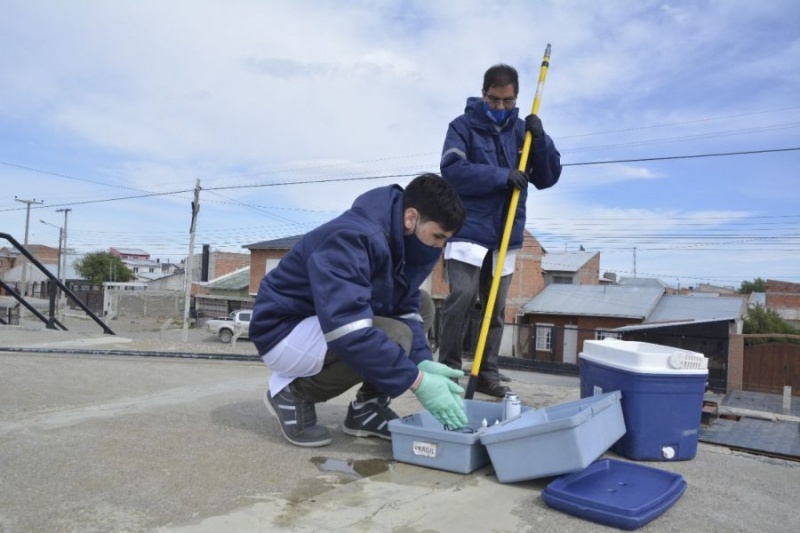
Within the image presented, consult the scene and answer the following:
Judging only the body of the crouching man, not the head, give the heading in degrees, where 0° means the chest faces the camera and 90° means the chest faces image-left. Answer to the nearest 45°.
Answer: approximately 270°

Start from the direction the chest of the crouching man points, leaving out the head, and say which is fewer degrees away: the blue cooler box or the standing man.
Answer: the blue cooler box

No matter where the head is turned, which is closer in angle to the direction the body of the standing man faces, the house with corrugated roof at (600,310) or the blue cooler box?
the blue cooler box

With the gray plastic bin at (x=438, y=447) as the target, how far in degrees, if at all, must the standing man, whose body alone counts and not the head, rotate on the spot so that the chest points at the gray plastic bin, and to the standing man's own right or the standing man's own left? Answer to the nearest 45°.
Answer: approximately 45° to the standing man's own right

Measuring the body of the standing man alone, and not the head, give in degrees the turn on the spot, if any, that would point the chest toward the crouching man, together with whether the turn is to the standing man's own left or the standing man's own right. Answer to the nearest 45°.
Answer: approximately 45° to the standing man's own right

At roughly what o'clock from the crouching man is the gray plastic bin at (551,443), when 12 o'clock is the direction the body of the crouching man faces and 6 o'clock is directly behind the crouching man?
The gray plastic bin is roughly at 1 o'clock from the crouching man.

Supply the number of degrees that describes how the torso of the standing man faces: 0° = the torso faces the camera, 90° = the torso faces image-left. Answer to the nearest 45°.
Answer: approximately 315°

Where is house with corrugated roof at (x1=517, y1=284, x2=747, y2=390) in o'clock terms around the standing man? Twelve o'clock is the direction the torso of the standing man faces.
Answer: The house with corrugated roof is roughly at 8 o'clock from the standing man.

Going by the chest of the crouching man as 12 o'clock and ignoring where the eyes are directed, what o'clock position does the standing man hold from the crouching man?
The standing man is roughly at 10 o'clock from the crouching man.

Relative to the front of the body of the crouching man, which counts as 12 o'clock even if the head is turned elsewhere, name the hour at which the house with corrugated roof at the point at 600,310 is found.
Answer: The house with corrugated roof is roughly at 10 o'clock from the crouching man.
